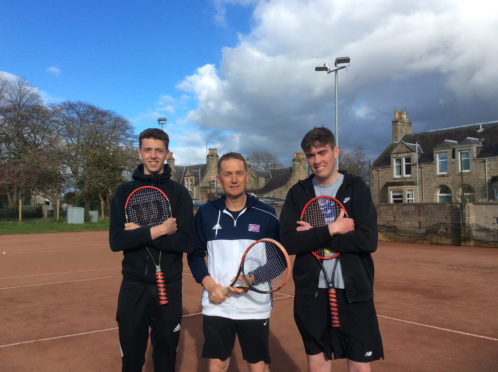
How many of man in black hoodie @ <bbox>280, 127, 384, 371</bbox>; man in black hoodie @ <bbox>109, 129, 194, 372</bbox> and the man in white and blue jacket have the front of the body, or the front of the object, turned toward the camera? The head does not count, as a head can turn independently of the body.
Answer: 3

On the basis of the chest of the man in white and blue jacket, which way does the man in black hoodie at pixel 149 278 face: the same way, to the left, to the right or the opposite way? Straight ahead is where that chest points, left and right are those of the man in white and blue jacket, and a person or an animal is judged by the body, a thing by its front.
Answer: the same way

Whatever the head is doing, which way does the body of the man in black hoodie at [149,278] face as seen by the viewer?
toward the camera

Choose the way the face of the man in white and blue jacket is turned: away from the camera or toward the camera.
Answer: toward the camera

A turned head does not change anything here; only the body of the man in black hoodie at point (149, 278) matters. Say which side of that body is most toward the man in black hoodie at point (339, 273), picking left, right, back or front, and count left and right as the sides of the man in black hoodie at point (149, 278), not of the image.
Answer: left

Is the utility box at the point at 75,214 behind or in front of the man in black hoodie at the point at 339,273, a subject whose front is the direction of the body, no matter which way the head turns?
behind

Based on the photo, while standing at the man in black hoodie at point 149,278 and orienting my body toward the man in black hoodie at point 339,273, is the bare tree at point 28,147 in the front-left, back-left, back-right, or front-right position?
back-left

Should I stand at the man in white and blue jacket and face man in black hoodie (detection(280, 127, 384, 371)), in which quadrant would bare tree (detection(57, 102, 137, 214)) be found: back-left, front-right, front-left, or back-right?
back-left

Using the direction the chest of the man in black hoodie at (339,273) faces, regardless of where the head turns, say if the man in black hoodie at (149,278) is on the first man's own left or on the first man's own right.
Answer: on the first man's own right

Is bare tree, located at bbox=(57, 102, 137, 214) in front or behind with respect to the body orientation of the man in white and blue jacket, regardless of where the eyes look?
behind

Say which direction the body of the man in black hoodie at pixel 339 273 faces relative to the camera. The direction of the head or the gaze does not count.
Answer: toward the camera

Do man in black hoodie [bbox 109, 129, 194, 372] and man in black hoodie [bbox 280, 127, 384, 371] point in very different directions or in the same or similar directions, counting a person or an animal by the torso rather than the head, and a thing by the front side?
same or similar directions

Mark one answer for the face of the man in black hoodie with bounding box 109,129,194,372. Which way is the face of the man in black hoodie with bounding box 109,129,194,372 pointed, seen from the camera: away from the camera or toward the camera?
toward the camera

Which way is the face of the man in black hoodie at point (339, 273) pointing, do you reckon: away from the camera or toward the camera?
toward the camera

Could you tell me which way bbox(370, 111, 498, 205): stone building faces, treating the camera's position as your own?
facing the viewer and to the left of the viewer

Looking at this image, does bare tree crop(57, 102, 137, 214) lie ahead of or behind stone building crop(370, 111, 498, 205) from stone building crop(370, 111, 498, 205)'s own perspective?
ahead

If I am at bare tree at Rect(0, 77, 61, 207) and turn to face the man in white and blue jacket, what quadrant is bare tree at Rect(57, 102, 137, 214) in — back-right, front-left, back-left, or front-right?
front-left

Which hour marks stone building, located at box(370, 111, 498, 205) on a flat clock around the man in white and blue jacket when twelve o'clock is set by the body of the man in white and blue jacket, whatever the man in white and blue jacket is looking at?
The stone building is roughly at 7 o'clock from the man in white and blue jacket.
